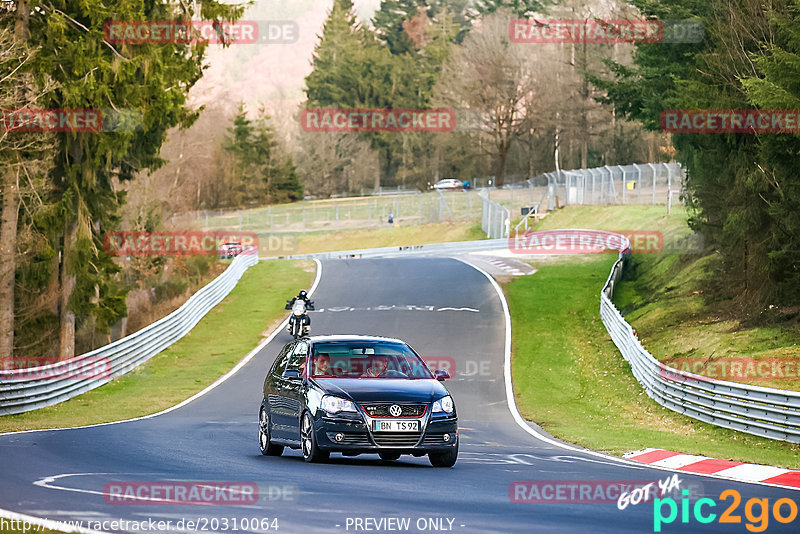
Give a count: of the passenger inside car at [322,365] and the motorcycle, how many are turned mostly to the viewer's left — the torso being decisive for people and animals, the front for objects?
0

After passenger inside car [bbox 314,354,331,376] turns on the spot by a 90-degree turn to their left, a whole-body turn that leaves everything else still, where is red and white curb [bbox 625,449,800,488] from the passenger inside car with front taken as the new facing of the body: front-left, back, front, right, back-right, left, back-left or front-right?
front-right

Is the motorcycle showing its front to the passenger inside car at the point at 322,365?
yes

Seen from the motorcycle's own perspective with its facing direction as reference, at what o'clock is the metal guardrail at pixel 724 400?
The metal guardrail is roughly at 11 o'clock from the motorcycle.

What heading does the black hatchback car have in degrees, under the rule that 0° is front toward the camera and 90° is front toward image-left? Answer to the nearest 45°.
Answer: approximately 315°

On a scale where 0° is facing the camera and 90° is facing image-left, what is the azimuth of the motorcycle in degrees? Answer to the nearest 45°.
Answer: approximately 0°

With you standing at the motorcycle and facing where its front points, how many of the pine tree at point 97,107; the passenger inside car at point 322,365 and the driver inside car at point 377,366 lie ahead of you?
2

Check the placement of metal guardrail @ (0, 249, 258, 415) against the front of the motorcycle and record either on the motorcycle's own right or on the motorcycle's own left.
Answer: on the motorcycle's own right

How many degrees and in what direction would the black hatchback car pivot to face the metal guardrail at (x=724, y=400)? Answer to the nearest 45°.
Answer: approximately 90° to its left

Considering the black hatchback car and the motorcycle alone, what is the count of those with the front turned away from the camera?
0
